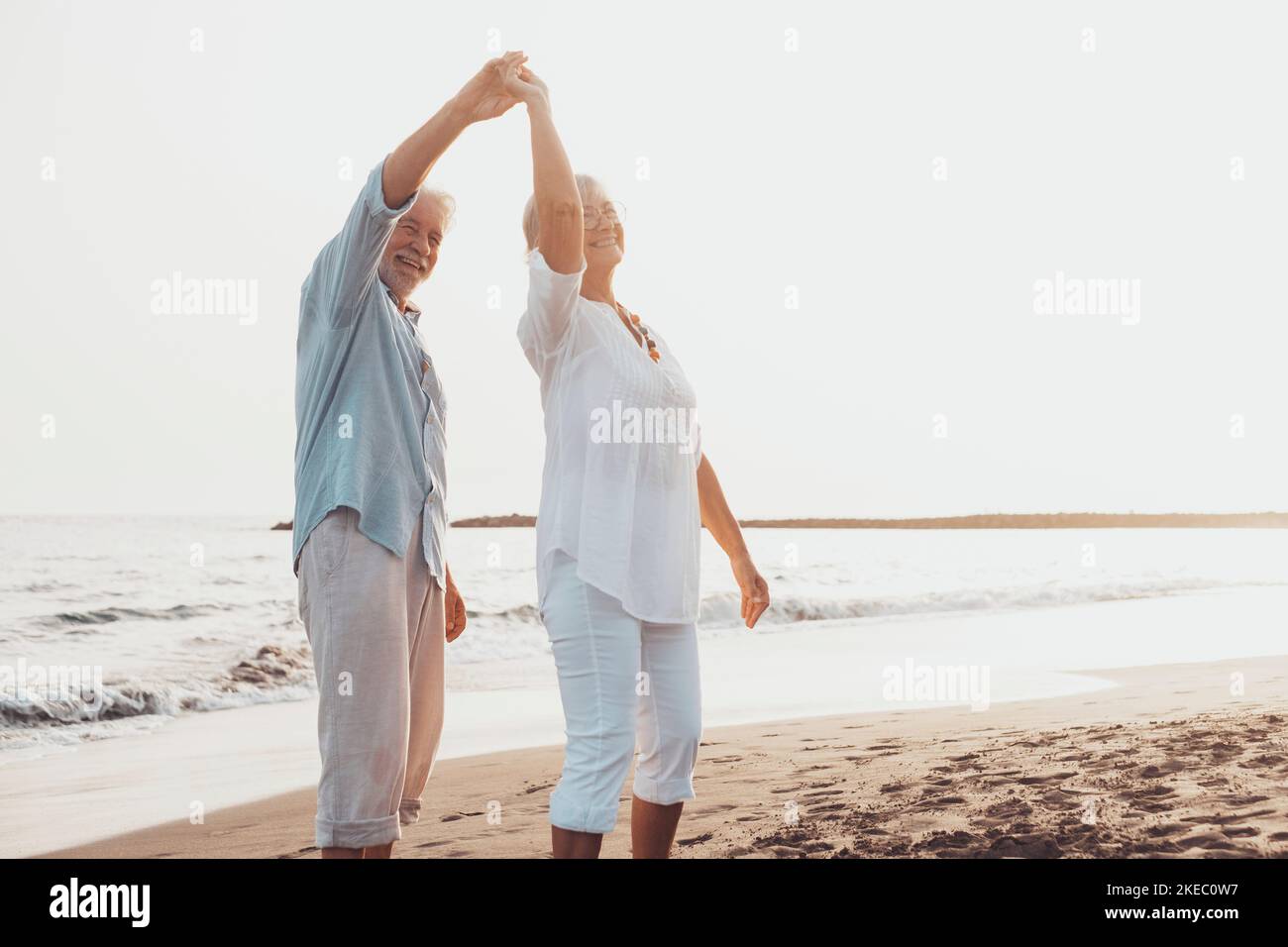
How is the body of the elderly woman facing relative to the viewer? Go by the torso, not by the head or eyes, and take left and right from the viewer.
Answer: facing the viewer and to the right of the viewer

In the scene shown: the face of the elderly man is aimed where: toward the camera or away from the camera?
toward the camera
